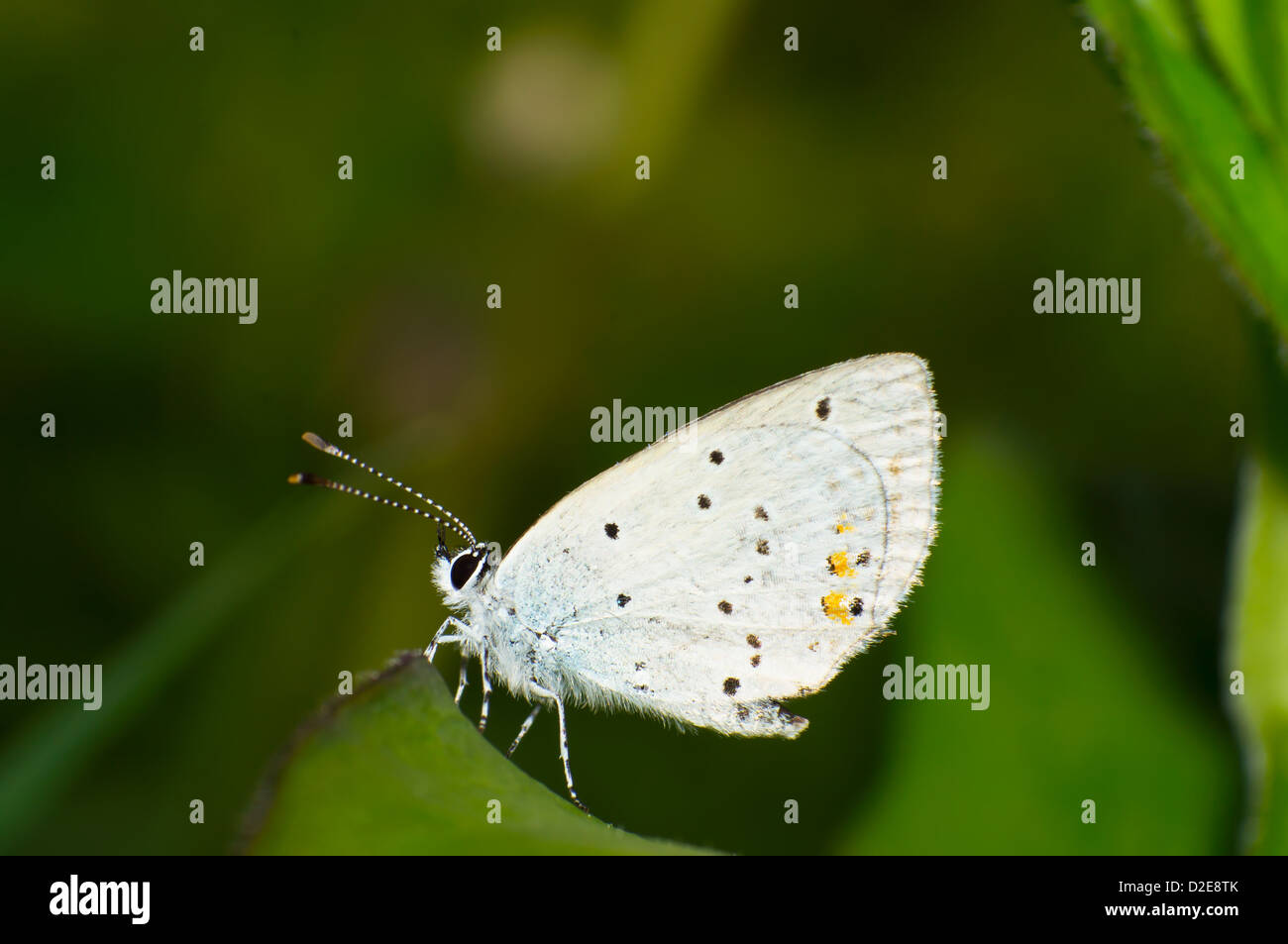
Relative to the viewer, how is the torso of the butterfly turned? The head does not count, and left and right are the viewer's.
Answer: facing to the left of the viewer

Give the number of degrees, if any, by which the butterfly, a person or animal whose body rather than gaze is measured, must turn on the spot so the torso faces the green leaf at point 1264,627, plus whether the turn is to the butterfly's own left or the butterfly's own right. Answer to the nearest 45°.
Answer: approximately 135° to the butterfly's own left
